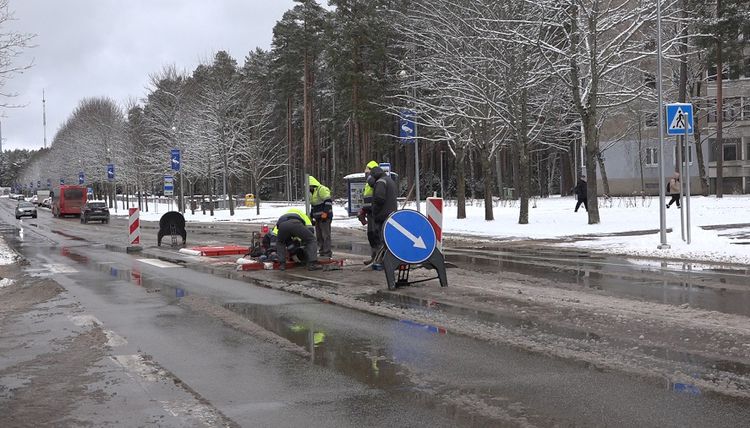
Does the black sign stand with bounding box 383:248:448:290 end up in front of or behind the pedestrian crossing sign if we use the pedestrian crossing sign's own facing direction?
in front

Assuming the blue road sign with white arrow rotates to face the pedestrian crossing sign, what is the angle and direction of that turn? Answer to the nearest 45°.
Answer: approximately 135° to its left

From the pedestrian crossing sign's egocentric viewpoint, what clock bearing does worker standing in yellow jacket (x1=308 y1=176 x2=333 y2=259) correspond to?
The worker standing in yellow jacket is roughly at 2 o'clock from the pedestrian crossing sign.

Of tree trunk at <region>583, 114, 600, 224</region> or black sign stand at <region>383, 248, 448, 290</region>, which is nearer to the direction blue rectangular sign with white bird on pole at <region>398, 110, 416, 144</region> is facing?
the black sign stand

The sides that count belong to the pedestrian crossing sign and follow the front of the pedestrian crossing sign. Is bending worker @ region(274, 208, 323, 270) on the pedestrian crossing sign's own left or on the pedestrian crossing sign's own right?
on the pedestrian crossing sign's own right

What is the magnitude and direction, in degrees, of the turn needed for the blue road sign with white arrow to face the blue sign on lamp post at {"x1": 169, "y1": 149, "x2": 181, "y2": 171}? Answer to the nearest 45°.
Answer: approximately 135° to its right

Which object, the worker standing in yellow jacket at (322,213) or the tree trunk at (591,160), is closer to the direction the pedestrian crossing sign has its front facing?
the worker standing in yellow jacket
